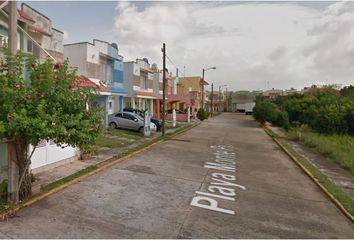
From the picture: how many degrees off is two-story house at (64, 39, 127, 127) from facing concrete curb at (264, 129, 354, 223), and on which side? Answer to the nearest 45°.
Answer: approximately 45° to its right

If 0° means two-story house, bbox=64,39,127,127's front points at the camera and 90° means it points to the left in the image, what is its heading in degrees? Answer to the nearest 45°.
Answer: approximately 315°

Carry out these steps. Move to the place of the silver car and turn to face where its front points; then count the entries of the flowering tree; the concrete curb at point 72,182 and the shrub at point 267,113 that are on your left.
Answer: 1

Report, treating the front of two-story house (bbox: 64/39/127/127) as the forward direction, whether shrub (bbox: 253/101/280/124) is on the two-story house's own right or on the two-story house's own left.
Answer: on the two-story house's own left

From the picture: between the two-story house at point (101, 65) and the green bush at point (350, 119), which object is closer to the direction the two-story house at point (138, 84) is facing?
the green bush

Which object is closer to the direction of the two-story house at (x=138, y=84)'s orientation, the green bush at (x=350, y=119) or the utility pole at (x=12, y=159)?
the green bush

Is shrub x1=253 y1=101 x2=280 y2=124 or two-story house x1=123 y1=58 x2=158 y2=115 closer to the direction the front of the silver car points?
the shrub

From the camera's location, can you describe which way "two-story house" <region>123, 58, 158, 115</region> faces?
facing the viewer and to the right of the viewer
